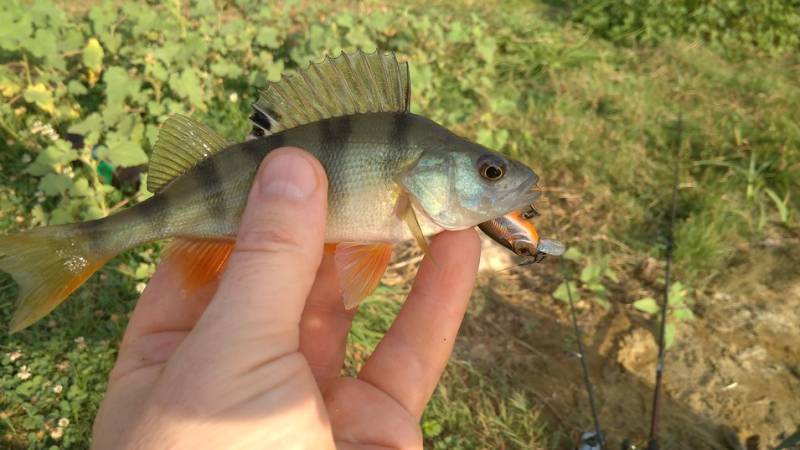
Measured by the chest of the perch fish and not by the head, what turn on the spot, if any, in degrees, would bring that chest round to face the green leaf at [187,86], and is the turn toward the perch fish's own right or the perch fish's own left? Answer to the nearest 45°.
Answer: approximately 90° to the perch fish's own left

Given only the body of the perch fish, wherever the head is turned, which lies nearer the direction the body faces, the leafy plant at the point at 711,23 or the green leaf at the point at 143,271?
the leafy plant

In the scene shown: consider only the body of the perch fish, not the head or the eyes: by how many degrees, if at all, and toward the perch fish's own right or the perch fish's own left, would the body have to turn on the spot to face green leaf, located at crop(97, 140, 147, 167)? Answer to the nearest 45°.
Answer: approximately 135° to the perch fish's own left

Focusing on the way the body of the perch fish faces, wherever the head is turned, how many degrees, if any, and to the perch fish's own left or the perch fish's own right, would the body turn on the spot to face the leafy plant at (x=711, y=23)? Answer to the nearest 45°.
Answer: approximately 45° to the perch fish's own left

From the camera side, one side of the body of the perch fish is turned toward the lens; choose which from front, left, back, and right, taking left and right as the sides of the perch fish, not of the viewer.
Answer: right

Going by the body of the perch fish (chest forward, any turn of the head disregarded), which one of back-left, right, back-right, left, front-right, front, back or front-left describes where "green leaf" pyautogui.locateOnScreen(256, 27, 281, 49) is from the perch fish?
left
